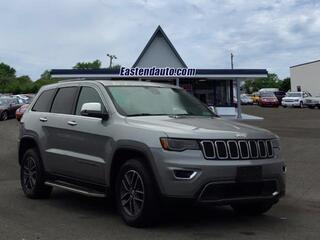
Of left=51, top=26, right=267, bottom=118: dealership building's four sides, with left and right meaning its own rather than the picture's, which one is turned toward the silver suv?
front

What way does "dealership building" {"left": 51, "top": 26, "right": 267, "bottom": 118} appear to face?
toward the camera

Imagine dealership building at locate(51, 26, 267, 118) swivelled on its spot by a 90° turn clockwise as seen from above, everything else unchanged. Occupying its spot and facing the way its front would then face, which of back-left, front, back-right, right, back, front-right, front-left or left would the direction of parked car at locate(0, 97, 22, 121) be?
front

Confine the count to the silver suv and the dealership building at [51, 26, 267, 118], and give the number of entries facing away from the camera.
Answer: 0

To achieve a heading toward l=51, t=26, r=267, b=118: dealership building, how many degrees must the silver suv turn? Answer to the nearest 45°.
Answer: approximately 135° to its left

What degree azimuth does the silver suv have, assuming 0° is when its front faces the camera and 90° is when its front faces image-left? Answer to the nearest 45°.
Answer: approximately 315°

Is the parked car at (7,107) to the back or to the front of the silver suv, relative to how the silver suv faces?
to the back
